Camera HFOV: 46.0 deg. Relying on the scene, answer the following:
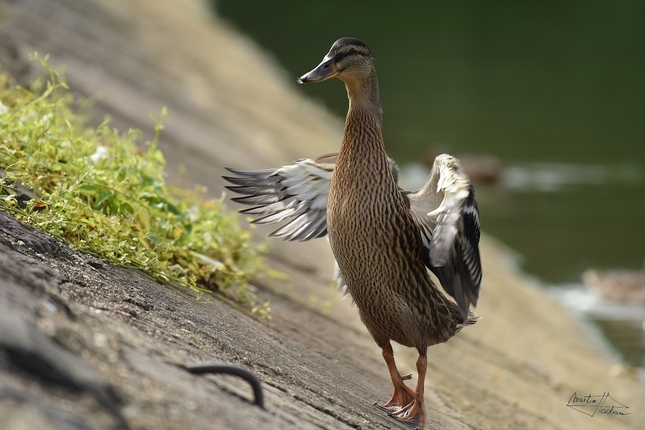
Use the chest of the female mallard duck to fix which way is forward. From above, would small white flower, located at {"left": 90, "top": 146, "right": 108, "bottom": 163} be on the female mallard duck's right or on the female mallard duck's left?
on the female mallard duck's right

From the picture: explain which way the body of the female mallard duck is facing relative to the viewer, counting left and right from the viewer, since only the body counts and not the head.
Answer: facing the viewer and to the left of the viewer

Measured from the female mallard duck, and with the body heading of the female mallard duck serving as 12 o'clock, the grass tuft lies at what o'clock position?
The grass tuft is roughly at 2 o'clock from the female mallard duck.
